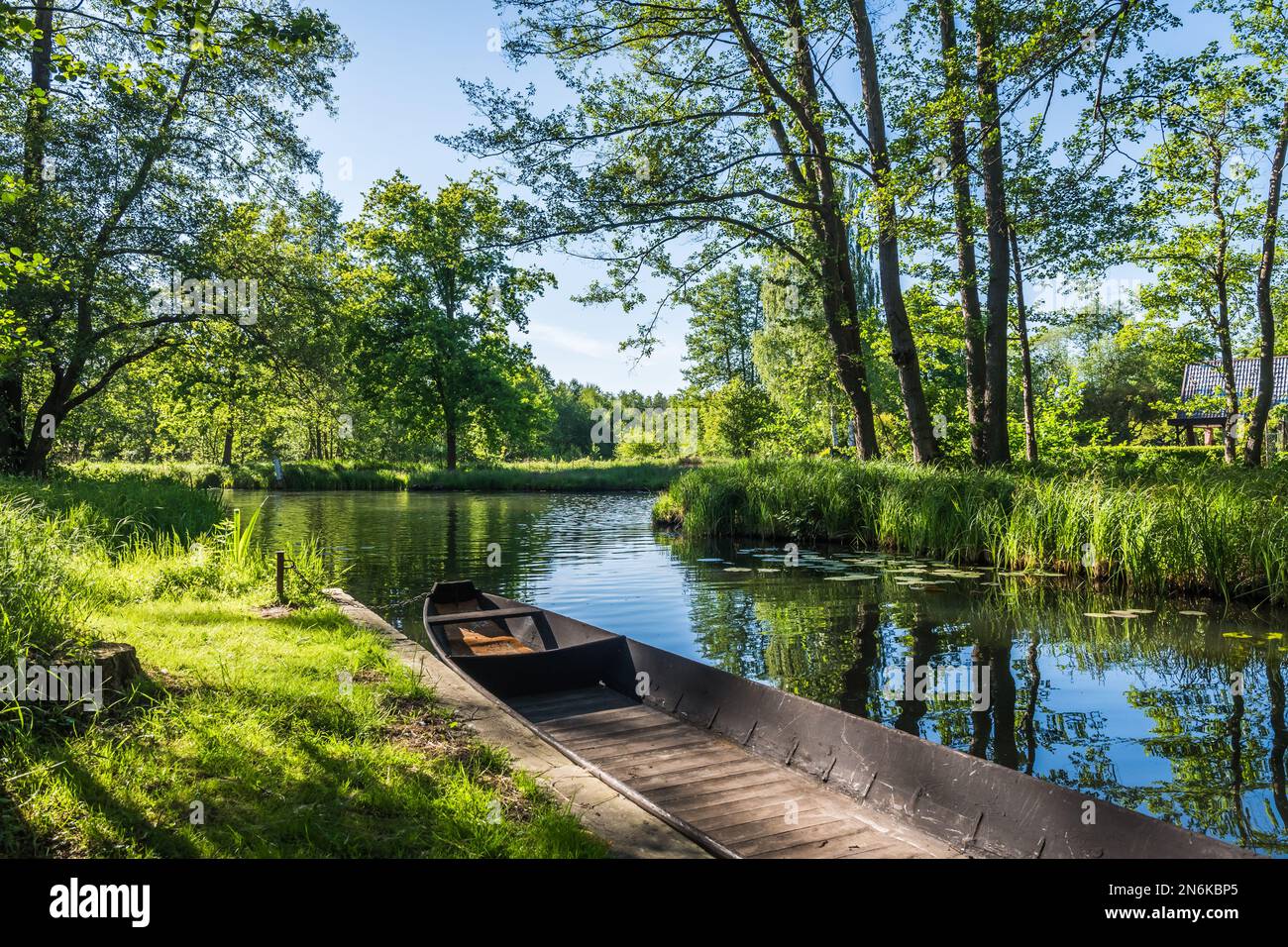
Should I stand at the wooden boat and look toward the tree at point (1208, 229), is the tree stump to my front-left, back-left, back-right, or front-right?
back-left

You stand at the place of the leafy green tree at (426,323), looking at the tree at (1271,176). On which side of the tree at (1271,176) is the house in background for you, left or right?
left
